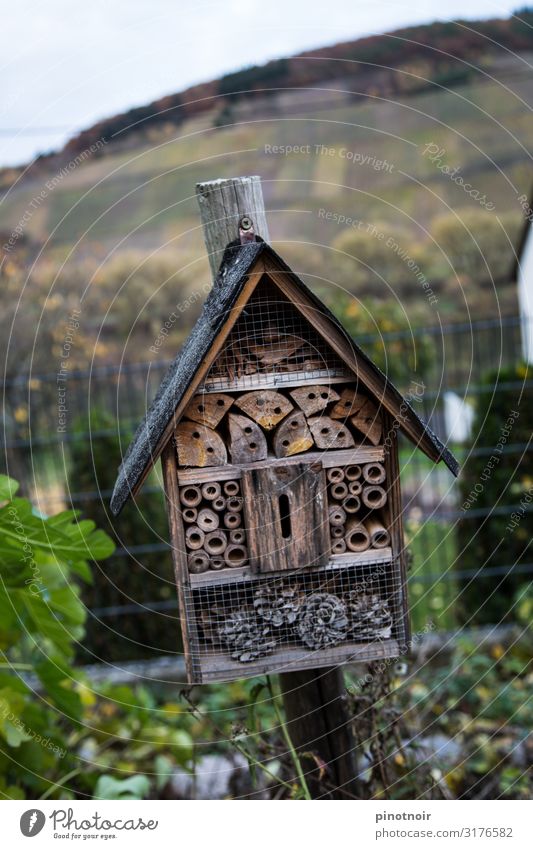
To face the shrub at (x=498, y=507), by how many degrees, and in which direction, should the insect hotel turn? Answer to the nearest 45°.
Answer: approximately 135° to its left

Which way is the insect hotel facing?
toward the camera
